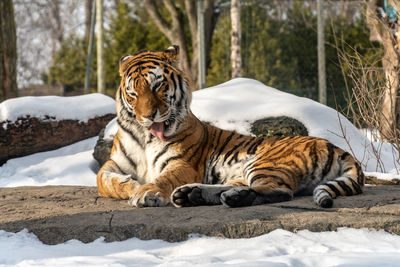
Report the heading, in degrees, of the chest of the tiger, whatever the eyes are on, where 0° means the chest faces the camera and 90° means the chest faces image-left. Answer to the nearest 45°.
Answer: approximately 45°

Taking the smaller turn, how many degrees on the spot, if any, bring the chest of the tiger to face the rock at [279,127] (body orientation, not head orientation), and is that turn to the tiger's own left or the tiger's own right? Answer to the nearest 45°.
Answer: approximately 135° to the tiger's own right

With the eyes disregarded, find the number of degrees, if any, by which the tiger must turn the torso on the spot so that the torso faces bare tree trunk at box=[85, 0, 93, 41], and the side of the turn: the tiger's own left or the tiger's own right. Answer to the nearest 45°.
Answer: approximately 135° to the tiger's own right

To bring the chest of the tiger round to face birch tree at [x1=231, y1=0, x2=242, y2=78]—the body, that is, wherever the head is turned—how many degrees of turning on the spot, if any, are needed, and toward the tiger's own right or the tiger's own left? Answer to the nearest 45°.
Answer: approximately 135° to the tiger's own right

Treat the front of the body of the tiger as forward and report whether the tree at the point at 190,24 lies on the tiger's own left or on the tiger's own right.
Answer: on the tiger's own right

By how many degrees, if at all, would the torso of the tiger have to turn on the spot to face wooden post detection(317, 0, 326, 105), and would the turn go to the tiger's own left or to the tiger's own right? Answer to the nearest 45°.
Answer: approximately 135° to the tiger's own right

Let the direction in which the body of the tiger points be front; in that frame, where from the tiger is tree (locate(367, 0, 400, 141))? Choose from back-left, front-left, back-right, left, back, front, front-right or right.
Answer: back

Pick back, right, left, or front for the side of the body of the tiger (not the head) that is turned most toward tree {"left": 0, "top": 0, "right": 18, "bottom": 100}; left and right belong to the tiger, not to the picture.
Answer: right
